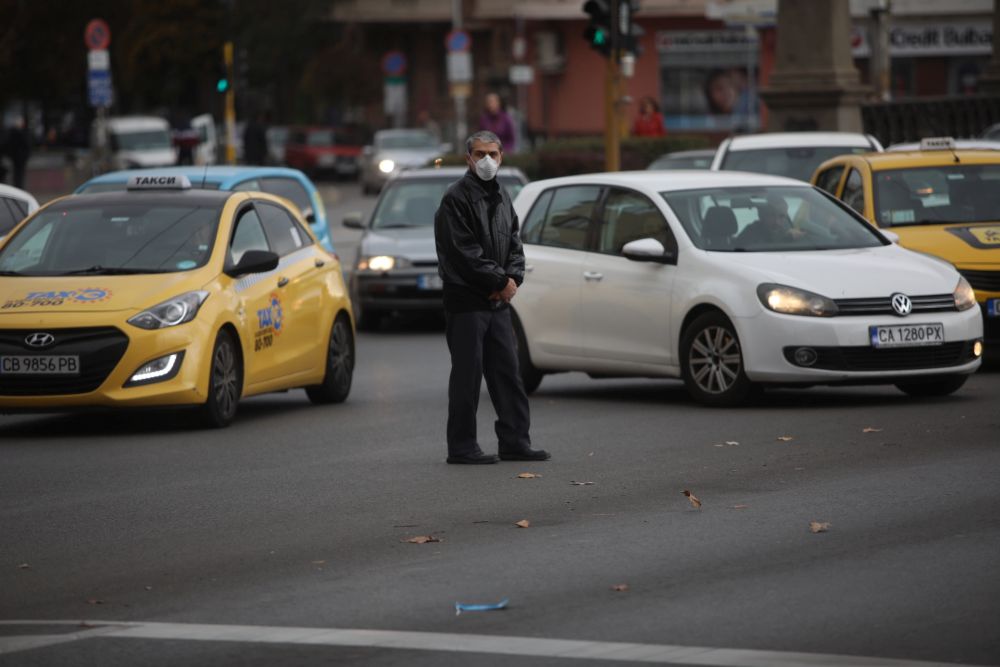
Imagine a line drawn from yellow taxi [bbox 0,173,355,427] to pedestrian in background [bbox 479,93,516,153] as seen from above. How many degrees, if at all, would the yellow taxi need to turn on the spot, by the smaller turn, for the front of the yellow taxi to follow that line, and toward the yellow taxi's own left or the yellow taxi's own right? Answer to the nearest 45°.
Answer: approximately 135° to the yellow taxi's own right

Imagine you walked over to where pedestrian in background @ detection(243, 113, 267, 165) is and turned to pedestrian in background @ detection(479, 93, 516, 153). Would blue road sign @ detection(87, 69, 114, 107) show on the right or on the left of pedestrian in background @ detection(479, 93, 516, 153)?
right

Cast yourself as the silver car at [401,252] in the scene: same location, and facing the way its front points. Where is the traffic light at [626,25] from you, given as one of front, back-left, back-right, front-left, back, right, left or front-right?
back-left

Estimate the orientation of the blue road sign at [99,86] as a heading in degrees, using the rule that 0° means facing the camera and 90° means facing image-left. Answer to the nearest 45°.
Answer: approximately 0°

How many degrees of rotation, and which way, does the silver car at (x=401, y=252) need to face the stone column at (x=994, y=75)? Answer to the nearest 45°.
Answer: approximately 135° to its left

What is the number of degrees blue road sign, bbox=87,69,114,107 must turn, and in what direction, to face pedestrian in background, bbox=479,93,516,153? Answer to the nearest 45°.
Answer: approximately 45° to its left

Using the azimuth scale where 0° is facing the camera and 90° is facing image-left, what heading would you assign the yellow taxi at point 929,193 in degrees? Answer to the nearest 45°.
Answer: approximately 315°
